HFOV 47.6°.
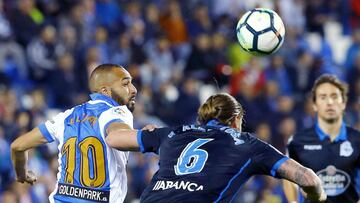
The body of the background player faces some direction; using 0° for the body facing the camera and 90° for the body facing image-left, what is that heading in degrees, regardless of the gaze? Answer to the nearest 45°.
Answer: approximately 0°

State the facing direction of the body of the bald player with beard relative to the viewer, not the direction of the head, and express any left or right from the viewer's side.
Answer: facing away from the viewer and to the right of the viewer

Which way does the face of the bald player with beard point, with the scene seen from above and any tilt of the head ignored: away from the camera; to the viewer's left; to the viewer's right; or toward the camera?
to the viewer's right

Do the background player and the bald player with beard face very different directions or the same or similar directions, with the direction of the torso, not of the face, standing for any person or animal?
very different directions

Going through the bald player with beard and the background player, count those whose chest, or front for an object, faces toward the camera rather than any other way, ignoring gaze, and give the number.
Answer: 1

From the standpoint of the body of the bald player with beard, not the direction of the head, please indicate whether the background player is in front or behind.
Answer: in front

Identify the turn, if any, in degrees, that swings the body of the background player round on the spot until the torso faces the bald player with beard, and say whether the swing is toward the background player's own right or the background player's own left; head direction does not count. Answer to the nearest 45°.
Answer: approximately 45° to the background player's own right
